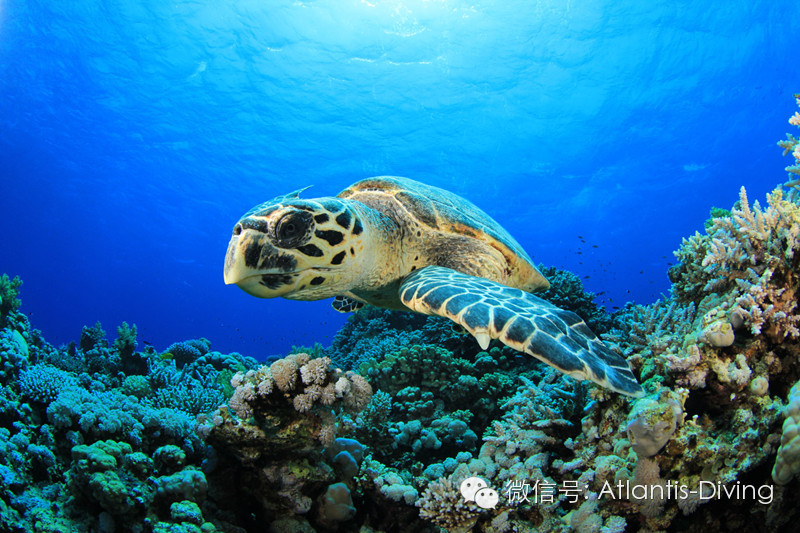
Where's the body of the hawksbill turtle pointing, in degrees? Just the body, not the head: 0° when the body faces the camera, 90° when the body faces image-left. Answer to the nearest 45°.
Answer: approximately 45°
